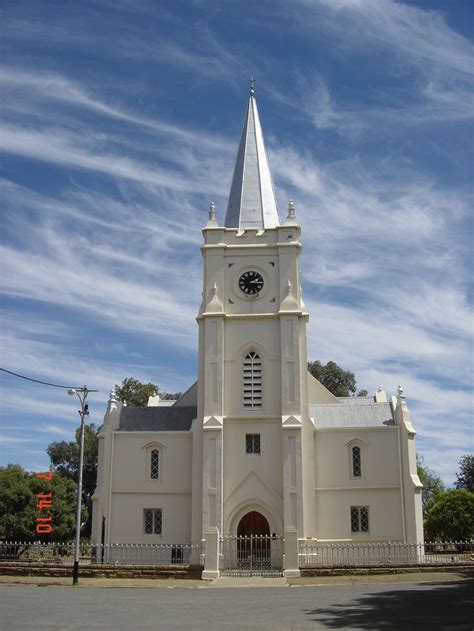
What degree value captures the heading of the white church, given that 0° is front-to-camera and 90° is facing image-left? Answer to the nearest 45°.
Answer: approximately 0°

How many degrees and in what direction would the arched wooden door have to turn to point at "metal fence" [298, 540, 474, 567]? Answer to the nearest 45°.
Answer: approximately 90° to its left

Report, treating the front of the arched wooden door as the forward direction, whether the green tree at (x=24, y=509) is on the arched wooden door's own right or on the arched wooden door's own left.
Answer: on the arched wooden door's own right

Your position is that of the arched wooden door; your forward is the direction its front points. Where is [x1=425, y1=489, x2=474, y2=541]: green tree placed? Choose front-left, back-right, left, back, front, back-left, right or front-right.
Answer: back-left

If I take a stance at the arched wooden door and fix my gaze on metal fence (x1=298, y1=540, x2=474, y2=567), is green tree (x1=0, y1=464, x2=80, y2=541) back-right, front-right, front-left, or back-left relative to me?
back-left

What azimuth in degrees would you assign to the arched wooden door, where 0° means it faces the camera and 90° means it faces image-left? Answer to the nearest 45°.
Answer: approximately 0°
